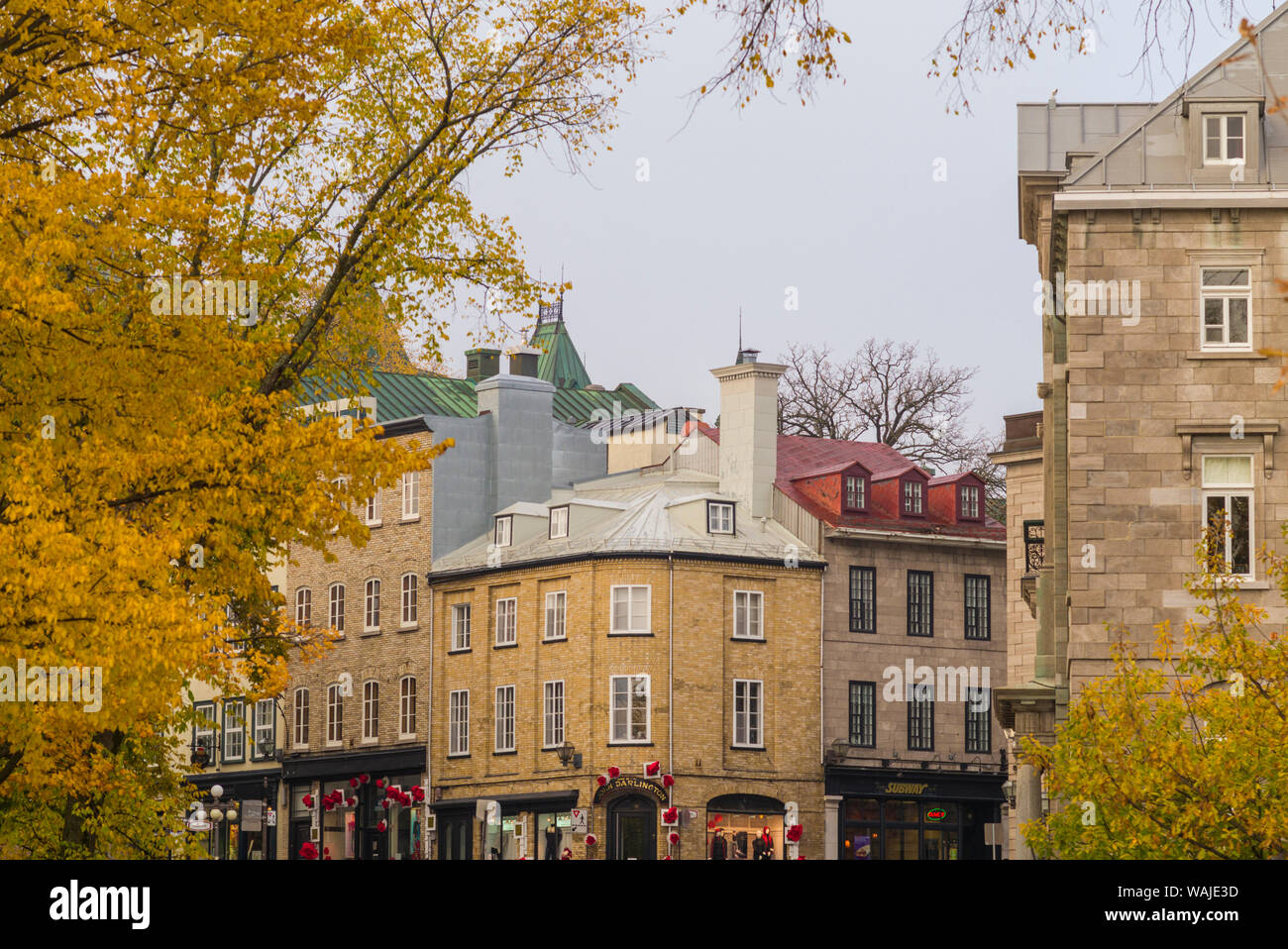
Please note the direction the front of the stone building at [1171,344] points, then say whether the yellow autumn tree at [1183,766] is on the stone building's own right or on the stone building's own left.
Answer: on the stone building's own left
